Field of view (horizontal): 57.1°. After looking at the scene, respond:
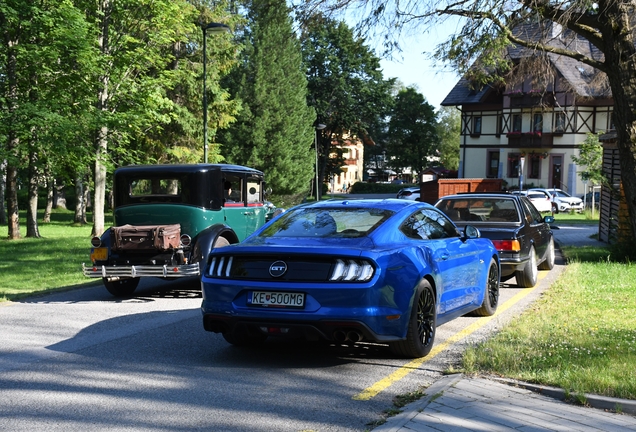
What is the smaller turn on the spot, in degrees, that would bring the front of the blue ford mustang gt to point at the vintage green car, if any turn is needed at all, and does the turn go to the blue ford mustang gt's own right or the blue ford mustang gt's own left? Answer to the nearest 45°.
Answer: approximately 90° to the blue ford mustang gt's own left

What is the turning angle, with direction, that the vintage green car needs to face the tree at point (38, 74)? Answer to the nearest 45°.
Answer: approximately 45° to its left

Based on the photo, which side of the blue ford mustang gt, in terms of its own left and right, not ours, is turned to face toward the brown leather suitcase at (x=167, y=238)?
left

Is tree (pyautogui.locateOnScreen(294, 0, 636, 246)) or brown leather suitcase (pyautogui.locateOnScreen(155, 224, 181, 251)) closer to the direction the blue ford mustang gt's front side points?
the tree

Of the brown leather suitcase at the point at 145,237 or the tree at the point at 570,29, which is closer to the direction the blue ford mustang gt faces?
the tree

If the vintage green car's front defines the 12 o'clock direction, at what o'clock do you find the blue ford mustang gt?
The blue ford mustang gt is roughly at 4 o'clock from the vintage green car.

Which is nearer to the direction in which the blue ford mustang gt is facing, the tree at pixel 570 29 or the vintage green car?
the tree

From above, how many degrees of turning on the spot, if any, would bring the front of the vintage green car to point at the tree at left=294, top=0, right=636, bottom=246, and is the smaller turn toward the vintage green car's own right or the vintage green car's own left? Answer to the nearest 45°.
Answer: approximately 45° to the vintage green car's own right

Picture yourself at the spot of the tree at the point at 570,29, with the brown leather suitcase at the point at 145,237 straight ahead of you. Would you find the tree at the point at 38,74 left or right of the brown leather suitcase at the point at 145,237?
right

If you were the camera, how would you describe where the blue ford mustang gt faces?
facing away from the viewer and to the right of the viewer

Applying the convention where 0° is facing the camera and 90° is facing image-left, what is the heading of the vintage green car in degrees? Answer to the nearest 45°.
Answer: approximately 225°

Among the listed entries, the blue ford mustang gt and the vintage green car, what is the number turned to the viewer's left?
0

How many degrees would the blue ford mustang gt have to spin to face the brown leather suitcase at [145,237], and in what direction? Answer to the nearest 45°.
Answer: approximately 90° to its left
